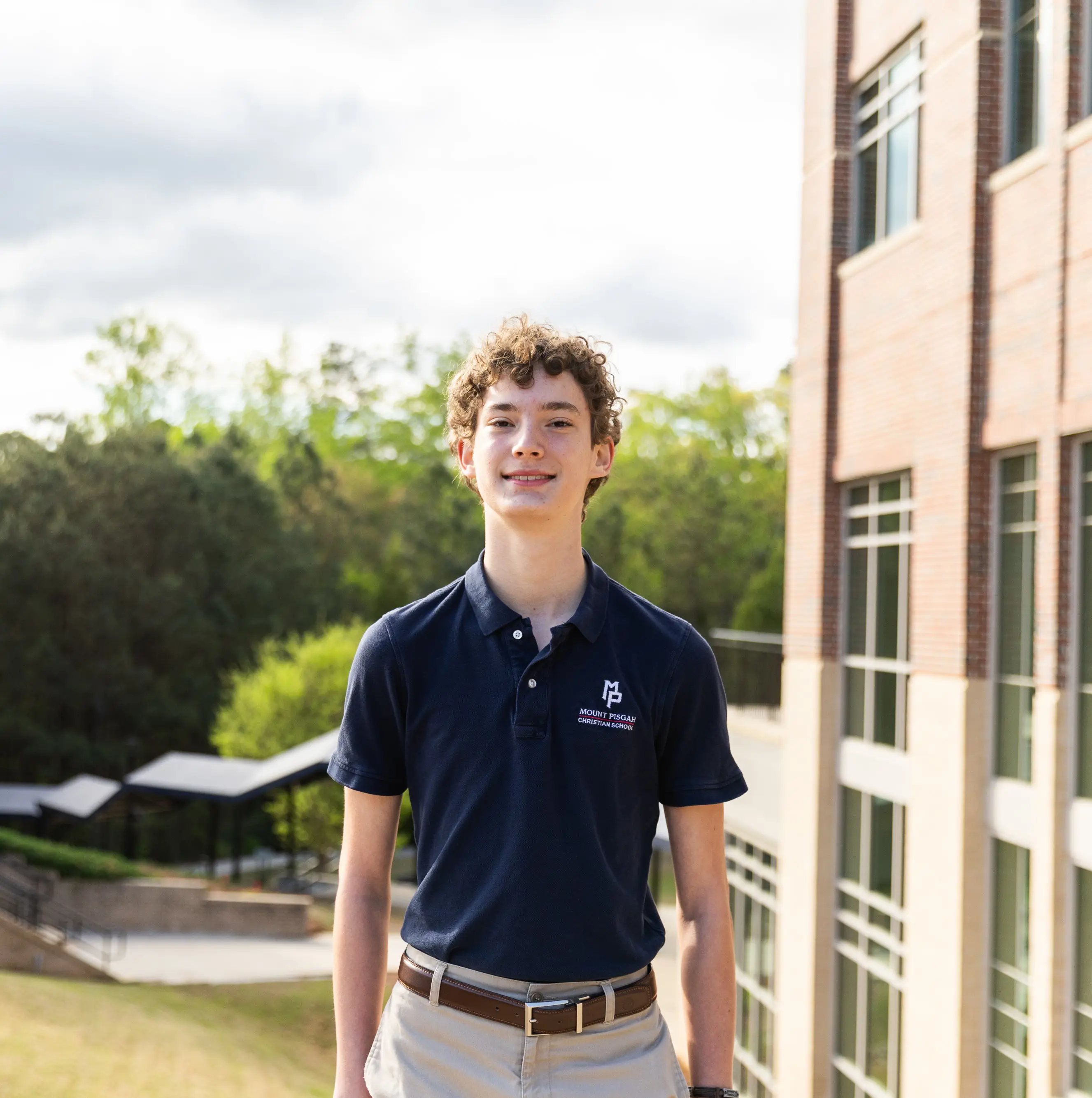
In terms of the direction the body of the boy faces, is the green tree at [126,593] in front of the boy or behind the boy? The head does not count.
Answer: behind

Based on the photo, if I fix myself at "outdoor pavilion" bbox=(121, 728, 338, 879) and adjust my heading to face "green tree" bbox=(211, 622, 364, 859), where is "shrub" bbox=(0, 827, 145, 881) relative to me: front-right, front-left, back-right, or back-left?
back-left

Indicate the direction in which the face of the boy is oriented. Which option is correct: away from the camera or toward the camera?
toward the camera

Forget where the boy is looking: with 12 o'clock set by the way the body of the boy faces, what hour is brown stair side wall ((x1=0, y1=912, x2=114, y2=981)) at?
The brown stair side wall is roughly at 5 o'clock from the boy.

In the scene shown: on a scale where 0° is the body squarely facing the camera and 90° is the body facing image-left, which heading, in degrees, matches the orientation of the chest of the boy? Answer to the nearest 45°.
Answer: approximately 0°

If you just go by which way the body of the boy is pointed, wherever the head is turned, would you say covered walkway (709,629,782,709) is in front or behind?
behind

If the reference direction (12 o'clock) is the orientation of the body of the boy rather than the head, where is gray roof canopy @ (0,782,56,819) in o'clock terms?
The gray roof canopy is roughly at 5 o'clock from the boy.

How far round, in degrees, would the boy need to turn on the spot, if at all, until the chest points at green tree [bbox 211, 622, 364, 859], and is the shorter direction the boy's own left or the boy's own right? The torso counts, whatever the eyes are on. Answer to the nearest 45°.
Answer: approximately 180°
